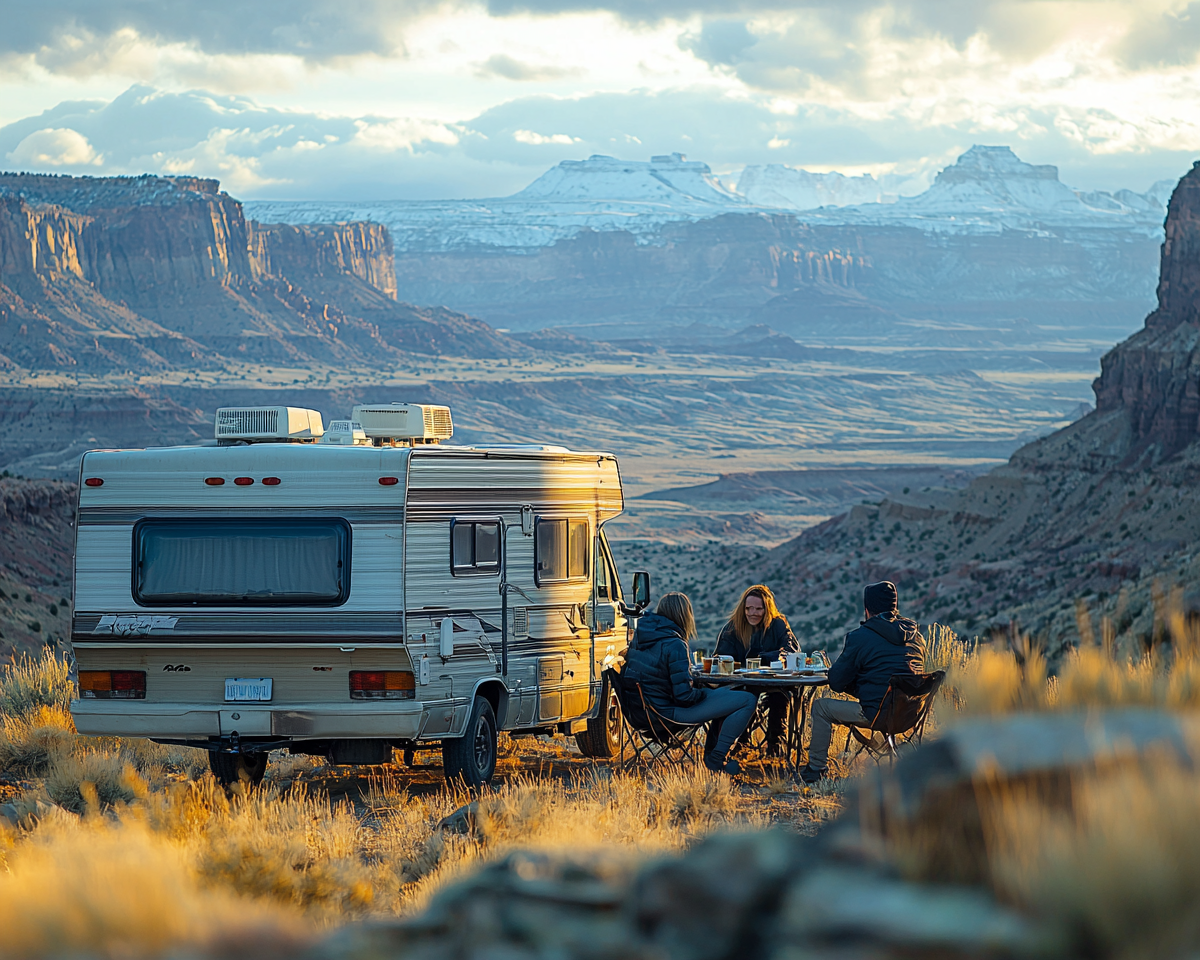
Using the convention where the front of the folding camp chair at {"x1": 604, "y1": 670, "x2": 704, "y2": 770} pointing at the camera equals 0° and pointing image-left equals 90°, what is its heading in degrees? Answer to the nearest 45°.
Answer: approximately 270°

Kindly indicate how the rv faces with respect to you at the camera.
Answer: facing away from the viewer and to the right of the viewer

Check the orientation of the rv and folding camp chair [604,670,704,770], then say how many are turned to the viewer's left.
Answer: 0

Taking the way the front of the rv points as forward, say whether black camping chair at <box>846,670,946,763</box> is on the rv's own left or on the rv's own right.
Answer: on the rv's own right

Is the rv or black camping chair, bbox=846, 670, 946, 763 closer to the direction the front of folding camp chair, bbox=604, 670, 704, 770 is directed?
the black camping chair

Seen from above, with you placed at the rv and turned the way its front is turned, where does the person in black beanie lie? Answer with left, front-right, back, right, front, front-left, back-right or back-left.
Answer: front-right

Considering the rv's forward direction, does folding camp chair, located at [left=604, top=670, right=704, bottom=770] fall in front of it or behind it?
in front

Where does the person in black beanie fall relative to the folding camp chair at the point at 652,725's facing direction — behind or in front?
in front

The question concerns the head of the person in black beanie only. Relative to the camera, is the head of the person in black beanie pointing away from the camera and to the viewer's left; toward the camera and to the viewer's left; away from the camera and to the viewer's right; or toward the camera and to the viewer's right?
away from the camera and to the viewer's left

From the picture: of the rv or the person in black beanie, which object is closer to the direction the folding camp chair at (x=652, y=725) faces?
the person in black beanie
